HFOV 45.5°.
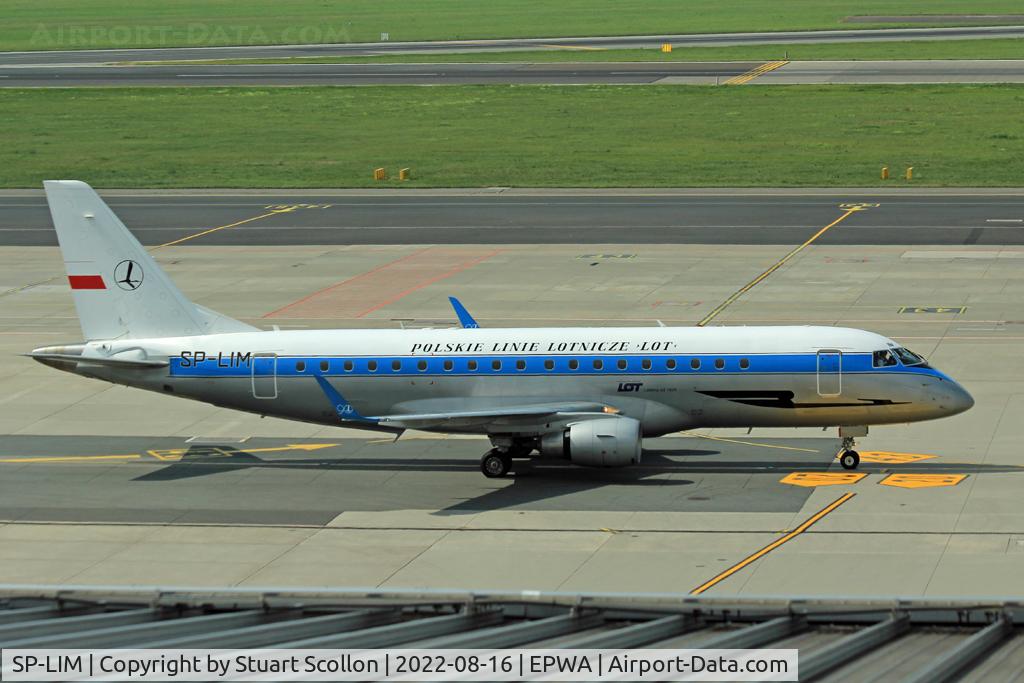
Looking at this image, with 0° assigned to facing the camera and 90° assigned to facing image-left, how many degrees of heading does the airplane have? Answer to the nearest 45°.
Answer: approximately 270°
